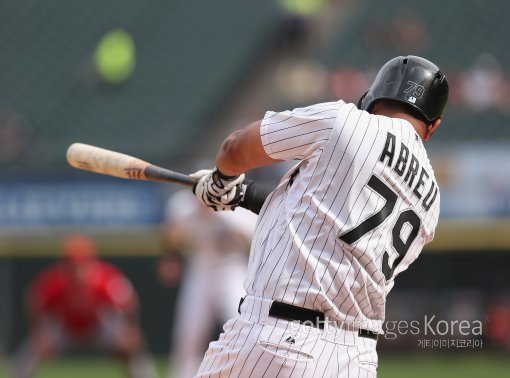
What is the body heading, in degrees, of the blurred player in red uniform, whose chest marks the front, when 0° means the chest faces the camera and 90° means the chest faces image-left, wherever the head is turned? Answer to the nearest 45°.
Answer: approximately 0°

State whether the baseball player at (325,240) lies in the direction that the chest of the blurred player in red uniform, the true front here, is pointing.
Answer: yes

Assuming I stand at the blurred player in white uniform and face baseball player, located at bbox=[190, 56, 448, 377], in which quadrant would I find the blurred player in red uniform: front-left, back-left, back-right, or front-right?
back-right

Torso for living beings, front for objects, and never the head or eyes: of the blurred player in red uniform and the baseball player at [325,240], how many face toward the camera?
1

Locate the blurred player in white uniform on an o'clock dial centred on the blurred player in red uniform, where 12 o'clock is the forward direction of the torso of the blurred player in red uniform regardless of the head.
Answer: The blurred player in white uniform is roughly at 9 o'clock from the blurred player in red uniform.

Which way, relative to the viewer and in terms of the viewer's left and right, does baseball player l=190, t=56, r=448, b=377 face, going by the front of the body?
facing away from the viewer and to the left of the viewer
